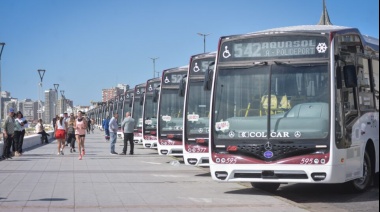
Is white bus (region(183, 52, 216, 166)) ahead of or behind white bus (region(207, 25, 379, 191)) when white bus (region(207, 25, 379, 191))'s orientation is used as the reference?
behind

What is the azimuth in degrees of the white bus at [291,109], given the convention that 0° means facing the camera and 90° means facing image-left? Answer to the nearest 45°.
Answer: approximately 0°

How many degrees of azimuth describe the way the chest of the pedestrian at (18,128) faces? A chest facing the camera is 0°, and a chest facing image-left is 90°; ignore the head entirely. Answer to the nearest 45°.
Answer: approximately 315°

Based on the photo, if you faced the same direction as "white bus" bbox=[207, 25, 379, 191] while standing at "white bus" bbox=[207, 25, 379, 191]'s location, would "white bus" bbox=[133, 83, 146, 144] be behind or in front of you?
behind

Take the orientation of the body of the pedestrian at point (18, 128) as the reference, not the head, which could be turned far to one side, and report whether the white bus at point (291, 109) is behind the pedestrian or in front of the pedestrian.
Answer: in front

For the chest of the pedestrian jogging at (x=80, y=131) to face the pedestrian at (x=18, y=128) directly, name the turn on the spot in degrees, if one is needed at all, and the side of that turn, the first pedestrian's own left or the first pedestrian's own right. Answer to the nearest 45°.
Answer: approximately 90° to the first pedestrian's own right

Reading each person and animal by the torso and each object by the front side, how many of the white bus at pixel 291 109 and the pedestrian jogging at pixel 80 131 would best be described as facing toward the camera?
2

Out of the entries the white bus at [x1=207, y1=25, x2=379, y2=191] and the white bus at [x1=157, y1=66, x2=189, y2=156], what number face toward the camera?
2

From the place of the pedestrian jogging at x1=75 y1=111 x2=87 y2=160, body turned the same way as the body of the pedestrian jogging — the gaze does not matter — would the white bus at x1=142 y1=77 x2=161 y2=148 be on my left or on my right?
on my left
